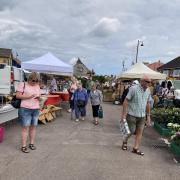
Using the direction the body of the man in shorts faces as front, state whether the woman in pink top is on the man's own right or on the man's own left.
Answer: on the man's own right

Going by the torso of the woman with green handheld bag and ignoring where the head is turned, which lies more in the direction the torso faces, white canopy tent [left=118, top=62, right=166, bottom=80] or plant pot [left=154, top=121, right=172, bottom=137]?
the plant pot
